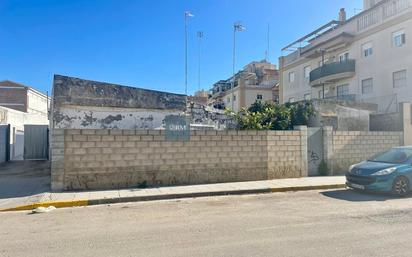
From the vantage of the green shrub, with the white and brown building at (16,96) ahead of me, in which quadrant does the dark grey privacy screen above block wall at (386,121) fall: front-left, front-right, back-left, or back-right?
back-right

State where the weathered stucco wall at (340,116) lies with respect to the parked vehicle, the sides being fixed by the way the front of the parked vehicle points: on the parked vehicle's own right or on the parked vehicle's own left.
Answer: on the parked vehicle's own right

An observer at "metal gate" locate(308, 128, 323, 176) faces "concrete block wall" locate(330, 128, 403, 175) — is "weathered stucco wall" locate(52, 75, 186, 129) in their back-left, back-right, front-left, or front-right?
back-left

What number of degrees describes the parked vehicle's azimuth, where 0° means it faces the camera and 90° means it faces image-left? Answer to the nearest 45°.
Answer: approximately 45°

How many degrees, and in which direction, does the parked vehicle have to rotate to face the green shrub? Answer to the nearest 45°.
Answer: approximately 90° to its right

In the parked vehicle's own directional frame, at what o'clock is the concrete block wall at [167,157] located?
The concrete block wall is roughly at 1 o'clock from the parked vehicle.

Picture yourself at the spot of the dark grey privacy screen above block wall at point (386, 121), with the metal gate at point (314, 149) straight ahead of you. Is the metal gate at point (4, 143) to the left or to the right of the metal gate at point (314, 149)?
right

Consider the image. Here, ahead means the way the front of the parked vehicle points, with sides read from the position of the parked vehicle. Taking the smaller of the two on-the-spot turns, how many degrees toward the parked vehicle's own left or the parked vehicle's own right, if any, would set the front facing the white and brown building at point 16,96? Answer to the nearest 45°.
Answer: approximately 45° to the parked vehicle's own right

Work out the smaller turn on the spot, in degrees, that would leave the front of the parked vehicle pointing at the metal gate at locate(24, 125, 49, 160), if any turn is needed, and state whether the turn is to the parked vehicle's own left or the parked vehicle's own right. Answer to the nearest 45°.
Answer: approximately 45° to the parked vehicle's own right

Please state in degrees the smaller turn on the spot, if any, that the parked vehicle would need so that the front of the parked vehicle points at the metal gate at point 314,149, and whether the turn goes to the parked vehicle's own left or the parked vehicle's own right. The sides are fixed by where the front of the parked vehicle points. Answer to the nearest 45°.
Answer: approximately 90° to the parked vehicle's own right
